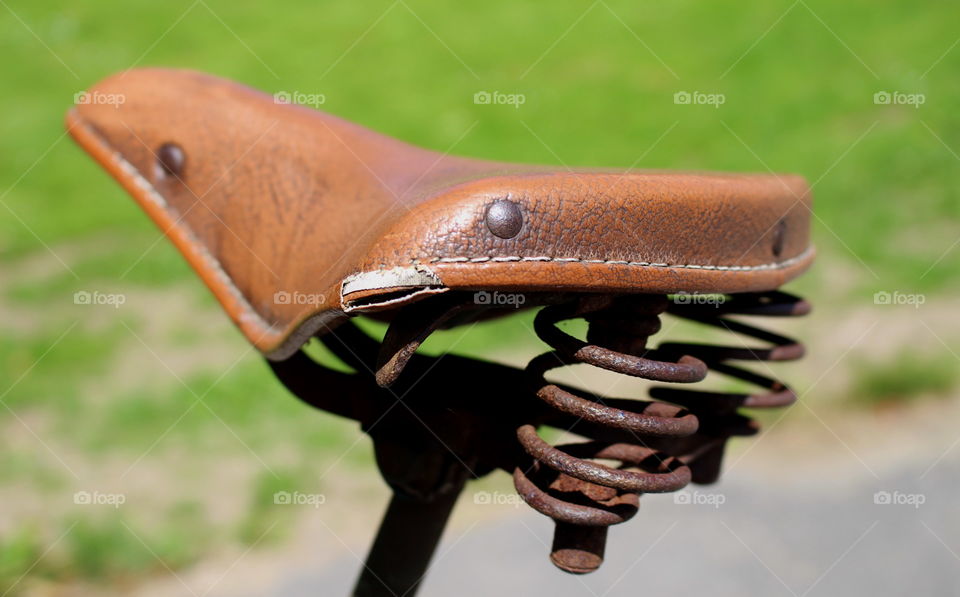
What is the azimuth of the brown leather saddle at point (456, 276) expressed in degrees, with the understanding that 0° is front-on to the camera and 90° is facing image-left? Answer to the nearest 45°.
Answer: approximately 135°
